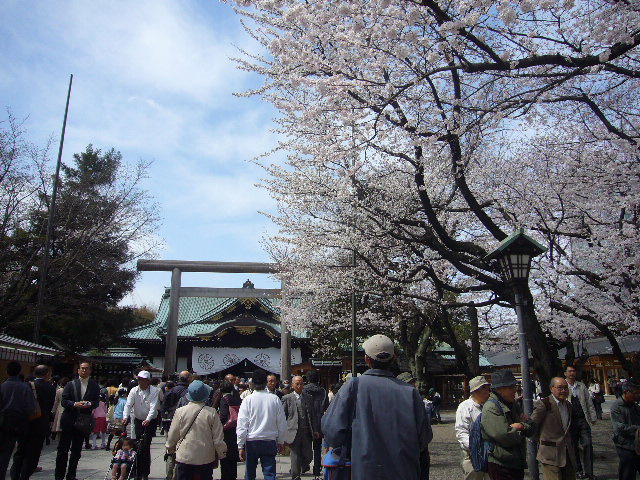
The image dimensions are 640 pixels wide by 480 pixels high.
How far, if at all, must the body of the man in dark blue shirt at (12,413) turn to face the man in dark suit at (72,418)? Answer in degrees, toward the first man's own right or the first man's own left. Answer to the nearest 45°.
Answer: approximately 45° to the first man's own right

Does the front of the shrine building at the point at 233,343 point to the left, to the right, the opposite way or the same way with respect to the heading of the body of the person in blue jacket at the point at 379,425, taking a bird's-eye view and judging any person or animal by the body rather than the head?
the opposite way

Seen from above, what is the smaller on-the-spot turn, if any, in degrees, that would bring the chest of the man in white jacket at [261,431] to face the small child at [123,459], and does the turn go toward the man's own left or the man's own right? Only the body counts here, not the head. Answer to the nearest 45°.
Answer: approximately 45° to the man's own left

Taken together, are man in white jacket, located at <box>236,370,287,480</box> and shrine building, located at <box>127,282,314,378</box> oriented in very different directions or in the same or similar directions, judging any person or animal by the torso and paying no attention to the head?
very different directions

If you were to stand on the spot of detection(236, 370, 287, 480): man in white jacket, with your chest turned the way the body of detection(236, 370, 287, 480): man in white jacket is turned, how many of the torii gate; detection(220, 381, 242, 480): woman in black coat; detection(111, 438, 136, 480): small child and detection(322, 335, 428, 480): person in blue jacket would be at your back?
1

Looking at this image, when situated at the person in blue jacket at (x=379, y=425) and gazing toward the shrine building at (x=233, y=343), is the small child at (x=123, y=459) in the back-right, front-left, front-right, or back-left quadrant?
front-left

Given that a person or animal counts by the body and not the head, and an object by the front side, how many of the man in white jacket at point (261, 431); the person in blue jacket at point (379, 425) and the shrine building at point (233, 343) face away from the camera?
2

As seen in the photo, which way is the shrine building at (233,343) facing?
toward the camera

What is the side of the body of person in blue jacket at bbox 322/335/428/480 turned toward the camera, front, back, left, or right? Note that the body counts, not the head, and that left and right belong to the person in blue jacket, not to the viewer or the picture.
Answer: back

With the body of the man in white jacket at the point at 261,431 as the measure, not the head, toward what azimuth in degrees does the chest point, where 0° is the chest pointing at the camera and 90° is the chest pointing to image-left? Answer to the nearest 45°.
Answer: approximately 180°

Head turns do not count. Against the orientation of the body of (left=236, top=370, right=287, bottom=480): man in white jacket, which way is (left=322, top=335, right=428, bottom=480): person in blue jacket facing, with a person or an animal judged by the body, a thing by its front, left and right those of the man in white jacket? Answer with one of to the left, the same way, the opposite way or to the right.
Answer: the same way

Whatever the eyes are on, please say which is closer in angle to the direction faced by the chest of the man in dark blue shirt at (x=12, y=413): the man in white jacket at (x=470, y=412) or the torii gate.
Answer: the torii gate

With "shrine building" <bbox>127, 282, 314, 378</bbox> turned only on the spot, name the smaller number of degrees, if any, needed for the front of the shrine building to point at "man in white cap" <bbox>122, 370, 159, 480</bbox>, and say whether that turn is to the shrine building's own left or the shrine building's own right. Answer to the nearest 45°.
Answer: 0° — it already faces them

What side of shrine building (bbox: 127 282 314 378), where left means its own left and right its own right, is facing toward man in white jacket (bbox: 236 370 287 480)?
front

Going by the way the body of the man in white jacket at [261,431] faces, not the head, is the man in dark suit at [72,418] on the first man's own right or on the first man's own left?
on the first man's own left

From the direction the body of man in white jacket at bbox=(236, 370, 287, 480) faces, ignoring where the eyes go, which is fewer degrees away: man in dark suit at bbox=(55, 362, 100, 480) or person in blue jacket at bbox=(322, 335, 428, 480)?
the man in dark suit

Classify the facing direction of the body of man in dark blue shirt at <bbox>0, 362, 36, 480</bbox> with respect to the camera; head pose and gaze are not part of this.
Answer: away from the camera
